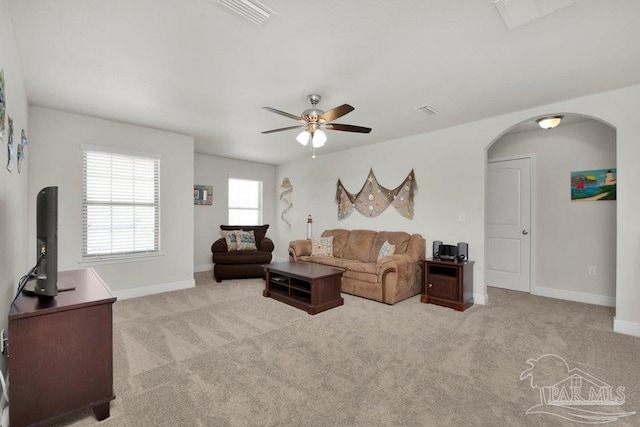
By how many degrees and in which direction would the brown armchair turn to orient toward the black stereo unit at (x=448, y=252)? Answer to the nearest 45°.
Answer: approximately 45° to its left

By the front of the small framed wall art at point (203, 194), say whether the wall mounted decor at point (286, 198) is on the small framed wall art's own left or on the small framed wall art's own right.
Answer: on the small framed wall art's own left

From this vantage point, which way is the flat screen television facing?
to the viewer's right

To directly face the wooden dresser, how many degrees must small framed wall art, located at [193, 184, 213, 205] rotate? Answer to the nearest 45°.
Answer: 0° — it already faces it

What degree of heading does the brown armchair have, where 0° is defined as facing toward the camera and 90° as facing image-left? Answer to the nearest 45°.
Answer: approximately 0°

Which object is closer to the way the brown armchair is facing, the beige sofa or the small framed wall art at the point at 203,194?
the beige sofa

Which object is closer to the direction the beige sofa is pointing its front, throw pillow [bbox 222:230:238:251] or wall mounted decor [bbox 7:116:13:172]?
the wall mounted decor

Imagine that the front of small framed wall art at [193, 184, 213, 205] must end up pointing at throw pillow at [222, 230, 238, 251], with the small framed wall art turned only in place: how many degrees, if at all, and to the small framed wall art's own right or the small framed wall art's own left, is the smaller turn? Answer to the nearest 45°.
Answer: approximately 45° to the small framed wall art's own left

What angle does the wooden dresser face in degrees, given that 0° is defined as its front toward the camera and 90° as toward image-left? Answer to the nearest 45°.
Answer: approximately 270°
